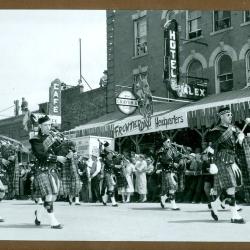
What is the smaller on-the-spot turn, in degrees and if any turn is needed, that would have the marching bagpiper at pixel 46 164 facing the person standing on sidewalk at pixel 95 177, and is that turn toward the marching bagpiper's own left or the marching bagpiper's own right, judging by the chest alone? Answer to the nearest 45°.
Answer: approximately 135° to the marching bagpiper's own left

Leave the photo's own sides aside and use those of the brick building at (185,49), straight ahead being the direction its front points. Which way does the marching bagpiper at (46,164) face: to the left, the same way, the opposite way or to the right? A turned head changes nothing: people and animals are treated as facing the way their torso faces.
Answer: to the left

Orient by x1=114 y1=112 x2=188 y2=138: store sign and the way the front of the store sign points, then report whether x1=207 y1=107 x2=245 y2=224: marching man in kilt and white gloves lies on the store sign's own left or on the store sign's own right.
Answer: on the store sign's own left

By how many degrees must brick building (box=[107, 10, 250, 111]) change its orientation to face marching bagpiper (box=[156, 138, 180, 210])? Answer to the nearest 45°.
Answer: approximately 45° to its left

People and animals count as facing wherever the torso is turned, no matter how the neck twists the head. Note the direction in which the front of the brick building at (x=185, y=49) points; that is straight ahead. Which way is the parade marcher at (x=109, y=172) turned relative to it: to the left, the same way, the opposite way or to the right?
to the left
